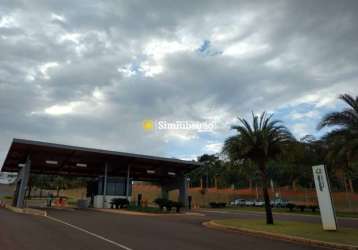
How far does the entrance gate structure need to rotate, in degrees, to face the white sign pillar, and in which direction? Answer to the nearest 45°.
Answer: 0° — it already faces it

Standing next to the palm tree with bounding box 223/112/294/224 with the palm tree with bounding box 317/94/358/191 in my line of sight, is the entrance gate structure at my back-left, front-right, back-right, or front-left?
back-left

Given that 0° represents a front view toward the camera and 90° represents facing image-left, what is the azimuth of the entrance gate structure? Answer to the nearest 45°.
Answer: approximately 315°

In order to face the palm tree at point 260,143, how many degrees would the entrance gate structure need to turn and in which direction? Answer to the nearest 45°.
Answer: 0° — it already faces it

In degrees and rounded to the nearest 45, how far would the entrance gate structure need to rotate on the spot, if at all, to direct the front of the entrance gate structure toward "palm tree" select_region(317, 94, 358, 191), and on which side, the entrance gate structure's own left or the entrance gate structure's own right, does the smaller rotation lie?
0° — it already faces it
